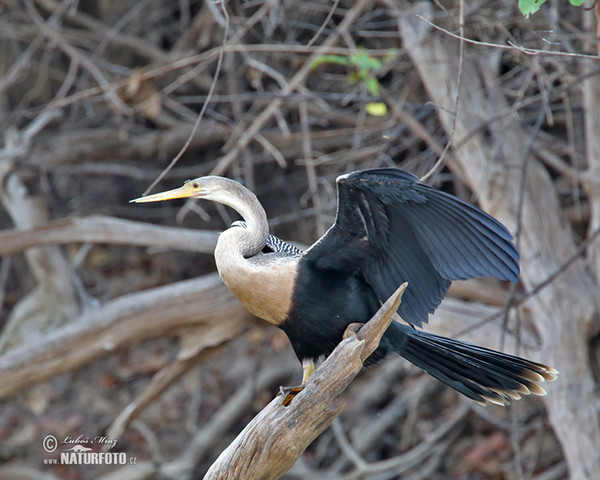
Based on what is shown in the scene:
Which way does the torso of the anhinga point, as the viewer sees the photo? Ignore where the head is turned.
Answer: to the viewer's left

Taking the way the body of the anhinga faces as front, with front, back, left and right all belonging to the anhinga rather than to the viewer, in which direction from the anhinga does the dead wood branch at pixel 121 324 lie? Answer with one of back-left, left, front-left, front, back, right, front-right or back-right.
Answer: front-right

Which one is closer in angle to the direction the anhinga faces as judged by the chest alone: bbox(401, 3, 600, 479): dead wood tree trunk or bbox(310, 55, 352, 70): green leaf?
the green leaf

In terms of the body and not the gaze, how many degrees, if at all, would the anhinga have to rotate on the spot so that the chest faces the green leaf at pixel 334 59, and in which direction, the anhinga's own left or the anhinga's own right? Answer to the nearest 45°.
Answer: approximately 90° to the anhinga's own right

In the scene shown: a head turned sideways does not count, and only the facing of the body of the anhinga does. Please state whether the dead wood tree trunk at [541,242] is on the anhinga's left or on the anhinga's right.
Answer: on the anhinga's right

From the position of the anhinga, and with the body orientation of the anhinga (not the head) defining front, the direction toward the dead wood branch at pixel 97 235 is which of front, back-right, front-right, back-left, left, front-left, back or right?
front-right
